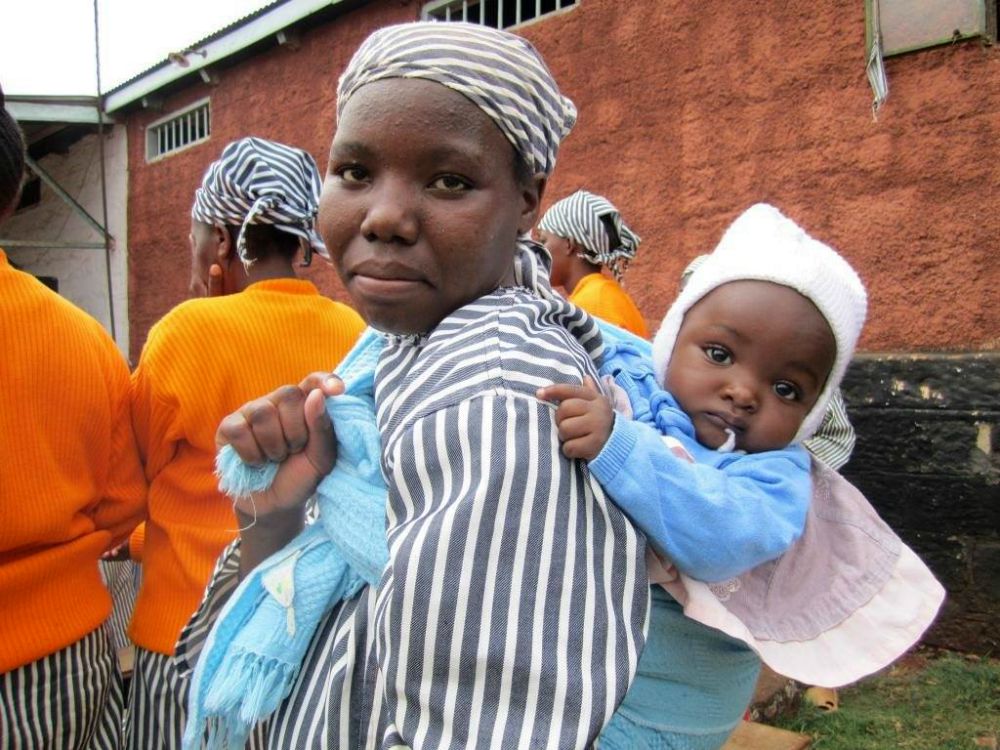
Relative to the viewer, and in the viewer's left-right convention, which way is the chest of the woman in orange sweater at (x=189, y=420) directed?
facing away from the viewer and to the left of the viewer

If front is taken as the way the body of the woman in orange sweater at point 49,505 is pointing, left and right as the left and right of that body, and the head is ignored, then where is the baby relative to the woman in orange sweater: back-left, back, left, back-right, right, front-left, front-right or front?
back-right

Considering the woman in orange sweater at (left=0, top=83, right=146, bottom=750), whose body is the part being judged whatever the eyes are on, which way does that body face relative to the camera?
away from the camera

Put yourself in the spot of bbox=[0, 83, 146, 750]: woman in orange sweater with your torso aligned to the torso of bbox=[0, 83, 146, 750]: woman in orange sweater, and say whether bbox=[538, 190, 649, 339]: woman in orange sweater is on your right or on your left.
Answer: on your right

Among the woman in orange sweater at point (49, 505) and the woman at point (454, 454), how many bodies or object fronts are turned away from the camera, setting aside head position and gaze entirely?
1

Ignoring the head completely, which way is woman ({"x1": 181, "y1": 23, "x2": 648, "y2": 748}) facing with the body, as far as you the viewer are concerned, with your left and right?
facing to the left of the viewer

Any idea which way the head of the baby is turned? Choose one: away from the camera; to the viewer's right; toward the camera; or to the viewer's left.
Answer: toward the camera

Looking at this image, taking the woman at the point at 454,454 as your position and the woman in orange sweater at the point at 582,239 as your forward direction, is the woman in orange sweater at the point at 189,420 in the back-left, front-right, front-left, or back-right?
front-left

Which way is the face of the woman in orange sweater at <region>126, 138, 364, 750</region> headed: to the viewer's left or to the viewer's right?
to the viewer's left

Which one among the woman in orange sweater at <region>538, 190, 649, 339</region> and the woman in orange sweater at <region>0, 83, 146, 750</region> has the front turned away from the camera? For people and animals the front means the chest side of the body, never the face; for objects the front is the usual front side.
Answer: the woman in orange sweater at <region>0, 83, 146, 750</region>

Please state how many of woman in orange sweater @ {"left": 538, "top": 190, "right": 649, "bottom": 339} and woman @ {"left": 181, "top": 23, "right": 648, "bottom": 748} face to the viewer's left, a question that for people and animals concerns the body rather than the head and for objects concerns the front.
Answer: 2

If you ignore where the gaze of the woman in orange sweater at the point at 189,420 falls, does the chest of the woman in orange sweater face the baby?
no

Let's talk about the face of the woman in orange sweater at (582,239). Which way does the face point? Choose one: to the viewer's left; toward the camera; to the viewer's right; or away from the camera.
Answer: to the viewer's left

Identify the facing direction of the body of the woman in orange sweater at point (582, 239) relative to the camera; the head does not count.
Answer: to the viewer's left
